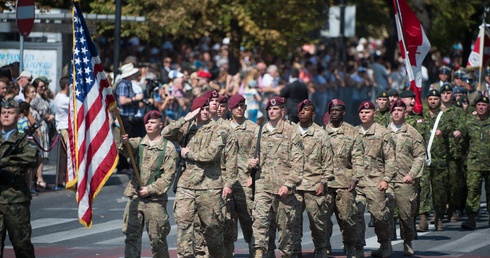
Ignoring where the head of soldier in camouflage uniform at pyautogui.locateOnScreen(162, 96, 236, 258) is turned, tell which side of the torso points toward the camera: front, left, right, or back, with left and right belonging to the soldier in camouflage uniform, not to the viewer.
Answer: front

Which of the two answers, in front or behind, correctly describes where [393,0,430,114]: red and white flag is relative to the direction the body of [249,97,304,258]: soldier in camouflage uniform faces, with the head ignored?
behind

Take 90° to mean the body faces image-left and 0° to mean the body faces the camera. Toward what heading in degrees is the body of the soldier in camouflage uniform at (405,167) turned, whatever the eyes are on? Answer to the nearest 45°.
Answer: approximately 45°

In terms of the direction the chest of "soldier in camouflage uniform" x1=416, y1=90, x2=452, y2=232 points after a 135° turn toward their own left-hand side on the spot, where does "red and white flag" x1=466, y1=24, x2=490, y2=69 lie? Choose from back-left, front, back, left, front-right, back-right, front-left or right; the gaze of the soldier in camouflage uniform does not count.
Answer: front-left

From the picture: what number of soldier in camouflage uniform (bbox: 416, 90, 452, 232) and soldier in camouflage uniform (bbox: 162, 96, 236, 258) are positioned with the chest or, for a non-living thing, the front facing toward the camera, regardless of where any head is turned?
2

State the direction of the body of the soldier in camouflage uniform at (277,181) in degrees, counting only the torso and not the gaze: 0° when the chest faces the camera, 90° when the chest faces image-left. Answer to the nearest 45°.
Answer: approximately 45°

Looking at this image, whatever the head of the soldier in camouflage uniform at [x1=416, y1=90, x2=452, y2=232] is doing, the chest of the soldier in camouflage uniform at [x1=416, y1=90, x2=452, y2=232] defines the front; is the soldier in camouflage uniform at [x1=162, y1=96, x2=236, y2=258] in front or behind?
in front
